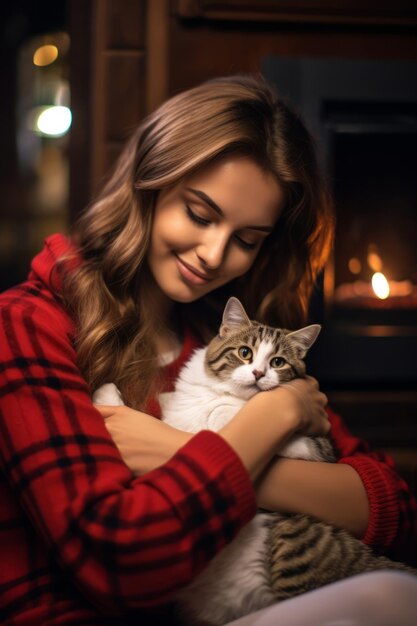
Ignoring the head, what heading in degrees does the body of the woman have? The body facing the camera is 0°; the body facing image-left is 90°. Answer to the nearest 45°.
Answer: approximately 315°

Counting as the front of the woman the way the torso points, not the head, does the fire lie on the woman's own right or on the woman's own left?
on the woman's own left

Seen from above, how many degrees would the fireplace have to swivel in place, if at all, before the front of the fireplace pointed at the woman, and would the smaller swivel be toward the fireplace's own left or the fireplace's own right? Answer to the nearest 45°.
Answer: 0° — it already faces them

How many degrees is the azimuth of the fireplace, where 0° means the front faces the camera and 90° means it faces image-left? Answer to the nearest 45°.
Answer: approximately 0°
